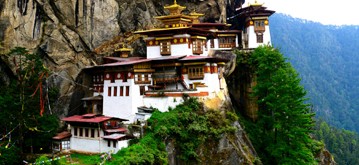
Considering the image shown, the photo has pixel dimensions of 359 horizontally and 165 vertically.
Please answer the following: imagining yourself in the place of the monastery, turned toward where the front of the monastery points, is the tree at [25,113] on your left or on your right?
on your right

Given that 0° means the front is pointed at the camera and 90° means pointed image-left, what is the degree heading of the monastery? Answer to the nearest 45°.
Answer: approximately 0°

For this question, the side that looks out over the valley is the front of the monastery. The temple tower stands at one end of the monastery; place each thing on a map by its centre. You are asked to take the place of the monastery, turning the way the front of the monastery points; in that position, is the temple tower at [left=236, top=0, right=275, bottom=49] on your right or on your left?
on your left
